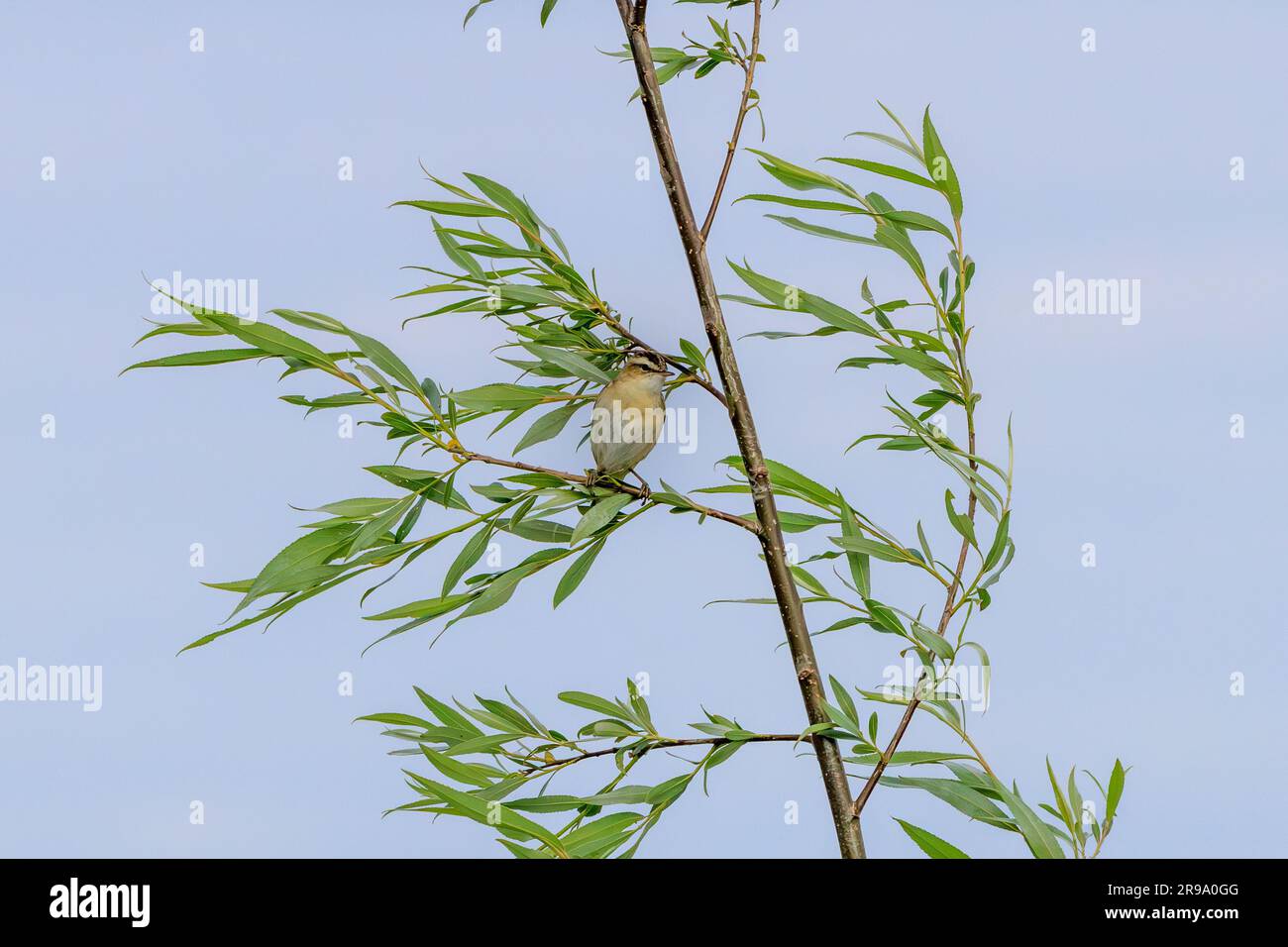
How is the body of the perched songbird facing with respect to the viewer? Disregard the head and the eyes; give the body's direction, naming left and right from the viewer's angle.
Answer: facing the viewer and to the right of the viewer
